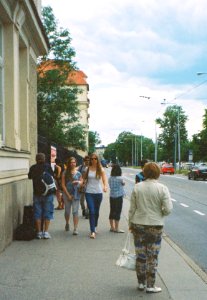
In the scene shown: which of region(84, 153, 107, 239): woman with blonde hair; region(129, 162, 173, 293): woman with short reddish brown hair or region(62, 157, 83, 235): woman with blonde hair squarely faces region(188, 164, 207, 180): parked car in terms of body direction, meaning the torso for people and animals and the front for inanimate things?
region(129, 162, 173, 293): woman with short reddish brown hair

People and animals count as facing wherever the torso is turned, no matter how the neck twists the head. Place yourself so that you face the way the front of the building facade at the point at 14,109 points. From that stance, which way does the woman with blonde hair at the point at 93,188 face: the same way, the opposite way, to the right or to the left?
to the right

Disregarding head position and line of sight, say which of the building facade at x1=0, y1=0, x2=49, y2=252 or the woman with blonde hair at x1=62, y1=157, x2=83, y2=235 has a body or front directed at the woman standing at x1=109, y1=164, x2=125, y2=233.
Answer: the building facade

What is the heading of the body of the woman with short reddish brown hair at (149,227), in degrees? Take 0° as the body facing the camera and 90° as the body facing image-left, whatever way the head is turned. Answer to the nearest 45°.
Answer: approximately 180°

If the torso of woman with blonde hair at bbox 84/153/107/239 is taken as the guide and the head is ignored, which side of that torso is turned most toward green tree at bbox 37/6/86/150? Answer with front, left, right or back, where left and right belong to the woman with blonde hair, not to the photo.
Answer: back

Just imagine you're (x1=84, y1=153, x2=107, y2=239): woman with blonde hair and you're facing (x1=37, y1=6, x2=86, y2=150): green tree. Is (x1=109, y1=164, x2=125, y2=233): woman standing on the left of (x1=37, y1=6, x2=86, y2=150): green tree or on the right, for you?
right

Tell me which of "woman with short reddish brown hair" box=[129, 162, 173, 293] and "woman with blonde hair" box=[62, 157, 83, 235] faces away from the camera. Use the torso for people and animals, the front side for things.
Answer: "woman with short reddish brown hair" box=[129, 162, 173, 293]

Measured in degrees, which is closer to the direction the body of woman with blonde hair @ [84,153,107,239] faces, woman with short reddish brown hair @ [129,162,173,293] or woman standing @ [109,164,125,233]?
the woman with short reddish brown hair

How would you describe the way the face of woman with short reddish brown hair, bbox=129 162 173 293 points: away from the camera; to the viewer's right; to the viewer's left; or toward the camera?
away from the camera

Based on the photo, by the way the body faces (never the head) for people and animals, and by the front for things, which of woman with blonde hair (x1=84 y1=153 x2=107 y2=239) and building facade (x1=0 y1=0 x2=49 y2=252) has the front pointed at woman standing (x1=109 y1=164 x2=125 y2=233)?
the building facade

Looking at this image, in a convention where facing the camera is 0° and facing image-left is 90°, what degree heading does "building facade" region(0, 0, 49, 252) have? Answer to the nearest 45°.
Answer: approximately 270°
